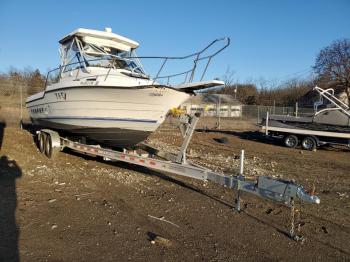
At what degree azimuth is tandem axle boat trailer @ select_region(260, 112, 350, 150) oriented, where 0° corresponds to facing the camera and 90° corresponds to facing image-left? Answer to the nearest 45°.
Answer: approximately 270°

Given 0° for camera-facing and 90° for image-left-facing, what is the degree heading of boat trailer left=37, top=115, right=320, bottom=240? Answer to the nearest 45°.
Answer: approximately 315°

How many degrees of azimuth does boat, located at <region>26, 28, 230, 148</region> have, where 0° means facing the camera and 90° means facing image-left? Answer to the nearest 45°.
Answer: approximately 315°

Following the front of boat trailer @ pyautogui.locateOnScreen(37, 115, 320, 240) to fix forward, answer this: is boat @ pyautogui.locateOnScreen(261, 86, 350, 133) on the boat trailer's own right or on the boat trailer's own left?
on the boat trailer's own left

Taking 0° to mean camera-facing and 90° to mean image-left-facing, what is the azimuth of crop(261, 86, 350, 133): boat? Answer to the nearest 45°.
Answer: approximately 270°

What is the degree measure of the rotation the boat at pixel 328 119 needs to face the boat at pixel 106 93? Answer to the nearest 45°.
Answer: approximately 135° to its right
